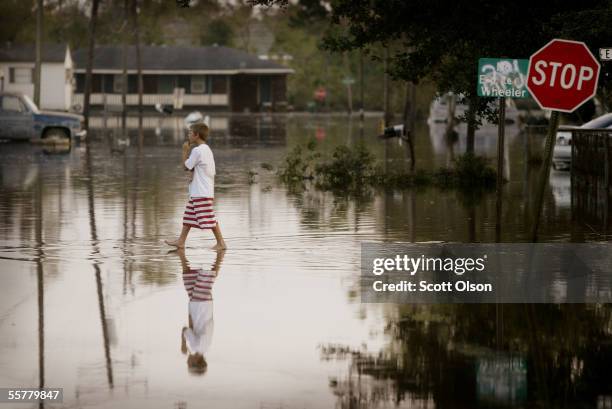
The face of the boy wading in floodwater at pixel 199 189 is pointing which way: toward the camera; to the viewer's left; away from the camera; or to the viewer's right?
to the viewer's left

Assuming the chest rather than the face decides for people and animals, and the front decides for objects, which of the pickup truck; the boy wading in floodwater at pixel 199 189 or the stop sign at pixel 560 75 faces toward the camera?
the stop sign

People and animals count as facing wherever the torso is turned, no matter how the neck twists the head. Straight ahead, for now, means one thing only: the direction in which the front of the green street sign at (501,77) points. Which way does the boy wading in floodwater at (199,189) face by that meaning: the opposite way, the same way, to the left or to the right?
to the right

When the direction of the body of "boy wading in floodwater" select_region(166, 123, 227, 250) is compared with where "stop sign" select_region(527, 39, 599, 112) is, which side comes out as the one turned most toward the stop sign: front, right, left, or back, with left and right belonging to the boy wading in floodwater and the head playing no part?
back

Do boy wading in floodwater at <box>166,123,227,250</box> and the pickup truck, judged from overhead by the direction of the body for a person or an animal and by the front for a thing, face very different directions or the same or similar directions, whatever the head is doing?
very different directions

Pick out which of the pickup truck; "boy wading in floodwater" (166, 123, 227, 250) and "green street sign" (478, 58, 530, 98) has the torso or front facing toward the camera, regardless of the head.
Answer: the green street sign

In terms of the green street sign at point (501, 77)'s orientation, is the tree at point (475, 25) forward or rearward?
rearward

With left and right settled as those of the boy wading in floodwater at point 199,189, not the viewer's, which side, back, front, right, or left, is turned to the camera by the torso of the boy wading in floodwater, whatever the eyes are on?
left

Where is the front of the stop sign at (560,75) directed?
toward the camera

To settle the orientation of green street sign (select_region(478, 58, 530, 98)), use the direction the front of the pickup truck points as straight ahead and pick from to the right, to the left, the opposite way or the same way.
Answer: to the right

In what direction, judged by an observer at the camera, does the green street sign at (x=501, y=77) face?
facing the viewer

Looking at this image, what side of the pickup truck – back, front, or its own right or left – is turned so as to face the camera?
right

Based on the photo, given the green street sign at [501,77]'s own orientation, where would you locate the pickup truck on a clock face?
The pickup truck is roughly at 5 o'clock from the green street sign.
